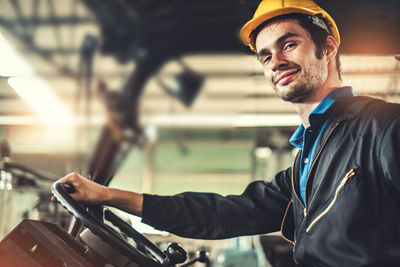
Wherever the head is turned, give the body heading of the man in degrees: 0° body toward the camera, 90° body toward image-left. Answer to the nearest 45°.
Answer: approximately 45°
